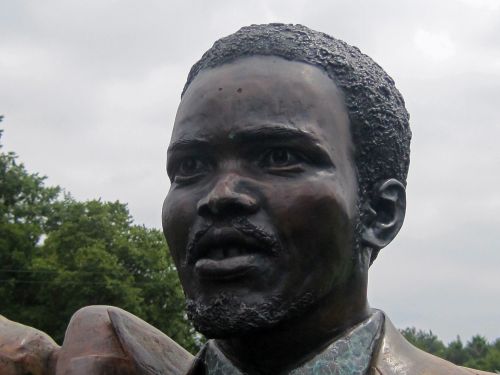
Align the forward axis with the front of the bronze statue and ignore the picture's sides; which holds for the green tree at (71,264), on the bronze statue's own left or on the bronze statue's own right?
on the bronze statue's own right

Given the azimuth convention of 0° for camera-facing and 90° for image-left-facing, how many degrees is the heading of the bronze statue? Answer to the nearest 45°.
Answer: approximately 45°
